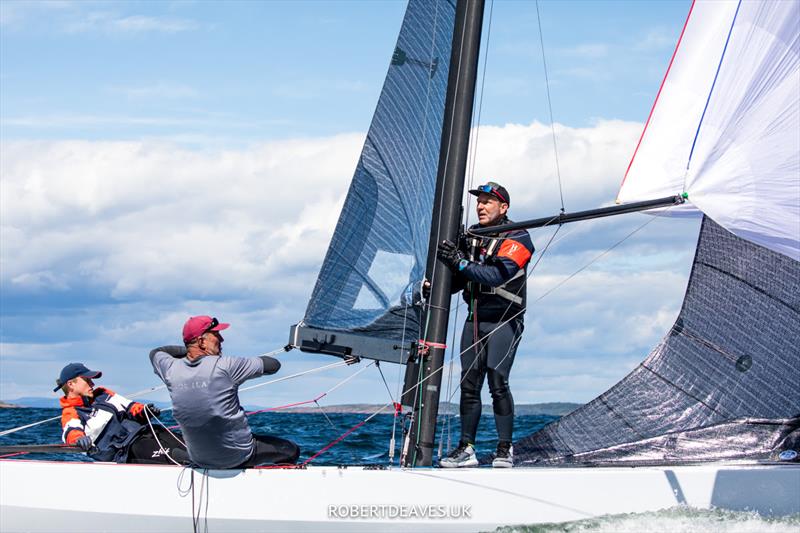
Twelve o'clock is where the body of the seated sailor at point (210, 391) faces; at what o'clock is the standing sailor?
The standing sailor is roughly at 1 o'clock from the seated sailor.

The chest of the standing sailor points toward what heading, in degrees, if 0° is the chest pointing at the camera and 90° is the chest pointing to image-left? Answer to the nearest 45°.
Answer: approximately 45°

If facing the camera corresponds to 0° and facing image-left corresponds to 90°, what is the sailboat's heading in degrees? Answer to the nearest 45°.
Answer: approximately 270°

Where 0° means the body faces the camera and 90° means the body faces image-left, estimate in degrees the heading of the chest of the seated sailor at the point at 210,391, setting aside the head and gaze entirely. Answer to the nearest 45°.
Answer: approximately 225°

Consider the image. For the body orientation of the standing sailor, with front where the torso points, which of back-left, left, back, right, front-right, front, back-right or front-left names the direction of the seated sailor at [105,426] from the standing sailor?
front-right
